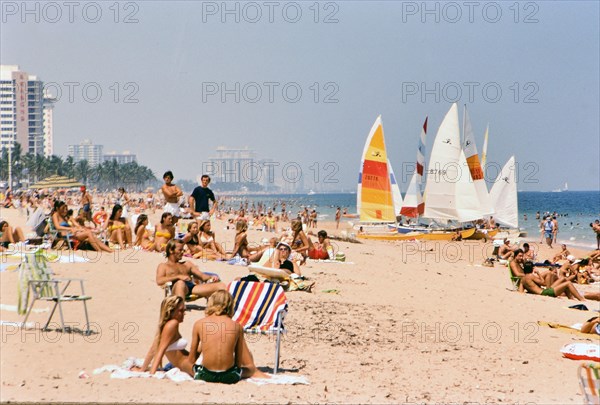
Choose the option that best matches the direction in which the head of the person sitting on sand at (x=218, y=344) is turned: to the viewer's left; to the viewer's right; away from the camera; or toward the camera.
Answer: away from the camera

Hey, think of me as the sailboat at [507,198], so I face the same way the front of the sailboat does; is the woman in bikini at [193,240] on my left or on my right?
on my right

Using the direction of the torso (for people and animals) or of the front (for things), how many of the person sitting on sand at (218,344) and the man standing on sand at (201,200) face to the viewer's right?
0

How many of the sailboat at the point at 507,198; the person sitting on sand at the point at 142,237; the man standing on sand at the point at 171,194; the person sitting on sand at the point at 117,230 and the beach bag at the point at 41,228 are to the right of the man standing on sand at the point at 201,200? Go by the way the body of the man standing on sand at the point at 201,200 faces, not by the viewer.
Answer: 4

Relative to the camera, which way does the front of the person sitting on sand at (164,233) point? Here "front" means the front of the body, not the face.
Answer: toward the camera

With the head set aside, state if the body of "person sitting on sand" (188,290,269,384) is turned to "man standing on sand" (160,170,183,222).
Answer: yes

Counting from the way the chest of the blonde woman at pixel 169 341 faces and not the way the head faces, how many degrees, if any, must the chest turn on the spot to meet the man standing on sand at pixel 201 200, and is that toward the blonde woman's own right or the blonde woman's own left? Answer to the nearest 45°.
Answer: approximately 90° to the blonde woman's own left

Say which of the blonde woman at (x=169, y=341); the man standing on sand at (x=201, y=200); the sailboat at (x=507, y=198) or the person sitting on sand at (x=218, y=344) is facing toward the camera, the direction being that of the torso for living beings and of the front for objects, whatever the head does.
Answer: the man standing on sand

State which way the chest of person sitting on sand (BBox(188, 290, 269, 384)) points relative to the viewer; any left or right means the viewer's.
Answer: facing away from the viewer

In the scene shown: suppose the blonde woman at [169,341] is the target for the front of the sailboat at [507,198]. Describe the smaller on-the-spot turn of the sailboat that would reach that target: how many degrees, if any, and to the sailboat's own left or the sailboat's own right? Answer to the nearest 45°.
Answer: approximately 90° to the sailboat's own right

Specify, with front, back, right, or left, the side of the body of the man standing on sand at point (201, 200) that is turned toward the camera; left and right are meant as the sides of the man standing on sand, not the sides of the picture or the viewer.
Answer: front

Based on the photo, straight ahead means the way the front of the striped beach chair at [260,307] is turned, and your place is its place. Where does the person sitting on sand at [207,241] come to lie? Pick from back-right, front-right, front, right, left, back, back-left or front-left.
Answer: front-left
